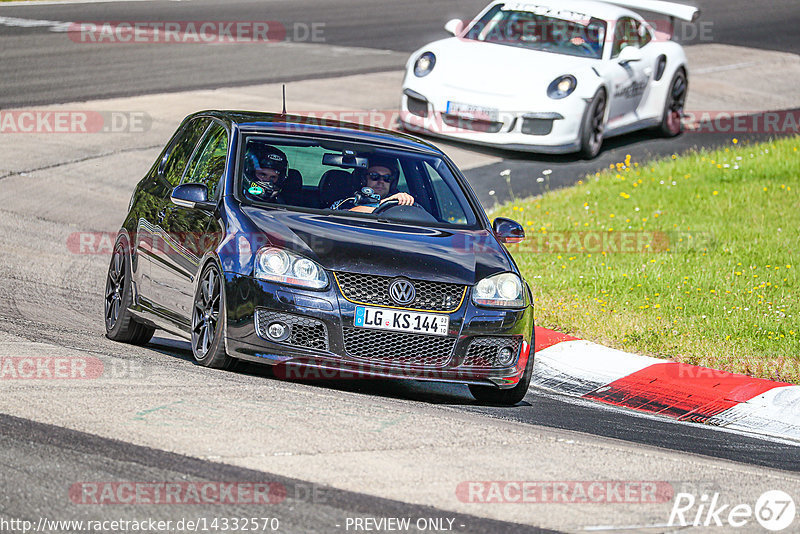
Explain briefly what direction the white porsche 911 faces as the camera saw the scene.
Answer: facing the viewer and to the left of the viewer

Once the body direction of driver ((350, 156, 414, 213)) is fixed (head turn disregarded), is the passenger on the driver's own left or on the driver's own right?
on the driver's own right

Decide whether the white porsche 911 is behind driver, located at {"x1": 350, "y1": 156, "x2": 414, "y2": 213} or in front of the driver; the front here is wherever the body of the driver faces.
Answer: behind

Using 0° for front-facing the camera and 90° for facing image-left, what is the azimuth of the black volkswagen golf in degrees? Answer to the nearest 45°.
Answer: approximately 315°

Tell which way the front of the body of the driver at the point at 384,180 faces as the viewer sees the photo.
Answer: toward the camera

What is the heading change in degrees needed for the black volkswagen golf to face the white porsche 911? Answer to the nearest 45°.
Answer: approximately 135° to its left

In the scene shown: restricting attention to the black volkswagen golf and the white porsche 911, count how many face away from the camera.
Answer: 0

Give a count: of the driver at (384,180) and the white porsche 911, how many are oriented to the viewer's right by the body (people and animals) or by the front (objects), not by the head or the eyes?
0
